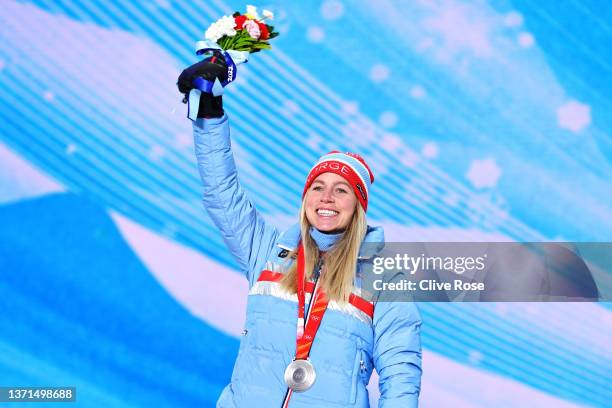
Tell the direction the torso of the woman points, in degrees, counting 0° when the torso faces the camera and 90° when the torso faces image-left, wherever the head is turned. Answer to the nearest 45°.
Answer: approximately 0°
